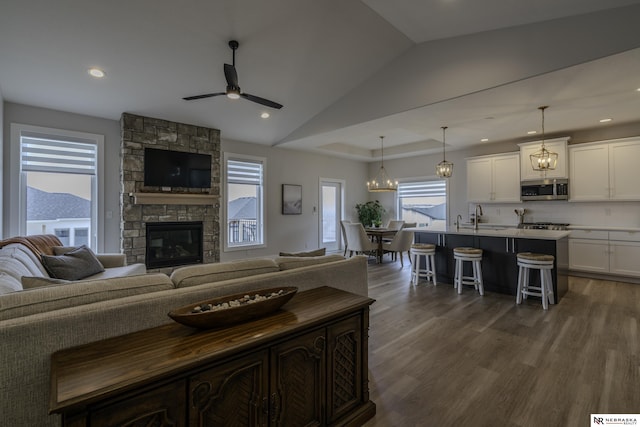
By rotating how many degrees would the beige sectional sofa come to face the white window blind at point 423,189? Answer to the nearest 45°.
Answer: approximately 90° to its right

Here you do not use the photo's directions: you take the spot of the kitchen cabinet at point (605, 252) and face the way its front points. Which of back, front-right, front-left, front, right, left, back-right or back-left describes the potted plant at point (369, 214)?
right

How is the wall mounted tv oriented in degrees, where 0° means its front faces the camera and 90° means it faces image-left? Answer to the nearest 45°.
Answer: approximately 315°

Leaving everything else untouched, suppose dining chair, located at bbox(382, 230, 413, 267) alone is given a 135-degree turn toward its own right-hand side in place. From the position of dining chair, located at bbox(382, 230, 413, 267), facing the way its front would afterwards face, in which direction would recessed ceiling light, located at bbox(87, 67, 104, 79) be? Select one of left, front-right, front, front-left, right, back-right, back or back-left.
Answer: back-right

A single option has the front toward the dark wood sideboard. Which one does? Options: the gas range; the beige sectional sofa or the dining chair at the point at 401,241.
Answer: the gas range

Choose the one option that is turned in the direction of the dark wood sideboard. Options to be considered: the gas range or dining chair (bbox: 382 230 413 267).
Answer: the gas range

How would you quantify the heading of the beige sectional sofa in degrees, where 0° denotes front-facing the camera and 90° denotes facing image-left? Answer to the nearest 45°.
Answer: approximately 135°

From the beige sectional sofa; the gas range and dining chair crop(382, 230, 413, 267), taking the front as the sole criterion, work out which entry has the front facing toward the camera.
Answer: the gas range

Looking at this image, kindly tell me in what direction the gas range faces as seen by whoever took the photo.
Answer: facing the viewer

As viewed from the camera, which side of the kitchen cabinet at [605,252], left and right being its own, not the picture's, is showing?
front

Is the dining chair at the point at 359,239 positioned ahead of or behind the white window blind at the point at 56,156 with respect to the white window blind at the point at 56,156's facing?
ahead

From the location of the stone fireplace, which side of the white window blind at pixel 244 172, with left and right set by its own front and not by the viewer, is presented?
right

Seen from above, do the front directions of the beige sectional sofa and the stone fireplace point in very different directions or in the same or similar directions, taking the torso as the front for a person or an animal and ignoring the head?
very different directions

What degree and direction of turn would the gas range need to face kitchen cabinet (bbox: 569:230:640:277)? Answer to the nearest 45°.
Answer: approximately 45° to its left
